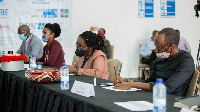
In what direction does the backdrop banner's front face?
toward the camera

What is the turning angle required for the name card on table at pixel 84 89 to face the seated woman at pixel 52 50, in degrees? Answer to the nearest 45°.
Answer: approximately 135° to its right

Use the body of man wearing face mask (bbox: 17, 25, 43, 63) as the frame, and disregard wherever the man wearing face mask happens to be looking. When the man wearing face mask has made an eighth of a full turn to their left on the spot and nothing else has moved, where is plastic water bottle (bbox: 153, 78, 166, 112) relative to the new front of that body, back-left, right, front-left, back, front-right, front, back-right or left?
front

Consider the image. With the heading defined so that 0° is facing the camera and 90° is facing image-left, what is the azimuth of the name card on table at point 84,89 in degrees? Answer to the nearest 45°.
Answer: approximately 45°

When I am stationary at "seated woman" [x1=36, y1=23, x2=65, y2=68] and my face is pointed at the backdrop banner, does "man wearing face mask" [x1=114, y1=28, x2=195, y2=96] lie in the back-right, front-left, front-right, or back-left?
back-right

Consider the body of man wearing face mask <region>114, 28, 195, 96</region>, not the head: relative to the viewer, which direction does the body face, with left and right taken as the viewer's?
facing the viewer and to the left of the viewer

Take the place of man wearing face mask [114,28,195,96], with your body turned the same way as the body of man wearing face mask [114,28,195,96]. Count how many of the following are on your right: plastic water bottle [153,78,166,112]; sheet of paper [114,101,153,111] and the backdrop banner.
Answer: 1

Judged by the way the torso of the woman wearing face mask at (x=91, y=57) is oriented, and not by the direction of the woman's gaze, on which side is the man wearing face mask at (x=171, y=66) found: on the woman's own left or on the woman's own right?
on the woman's own left
